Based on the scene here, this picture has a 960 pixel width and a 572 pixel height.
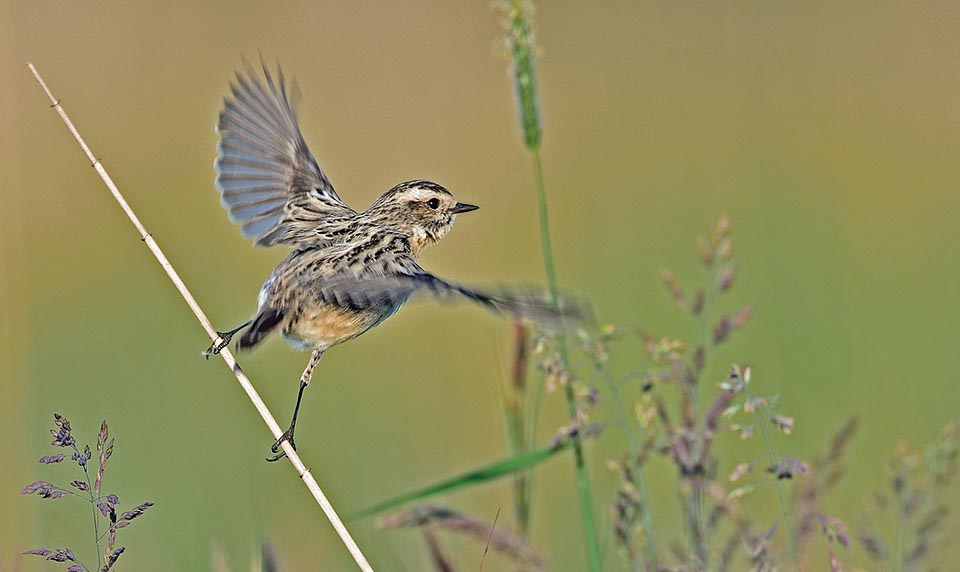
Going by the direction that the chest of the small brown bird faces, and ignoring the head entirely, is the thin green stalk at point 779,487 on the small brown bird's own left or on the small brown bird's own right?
on the small brown bird's own right

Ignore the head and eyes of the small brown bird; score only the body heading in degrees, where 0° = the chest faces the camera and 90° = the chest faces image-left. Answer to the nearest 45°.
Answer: approximately 225°
